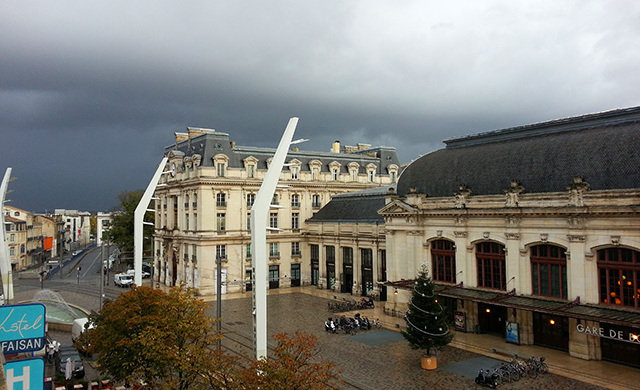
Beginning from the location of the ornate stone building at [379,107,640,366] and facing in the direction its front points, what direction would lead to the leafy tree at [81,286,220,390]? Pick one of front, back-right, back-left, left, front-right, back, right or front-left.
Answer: front

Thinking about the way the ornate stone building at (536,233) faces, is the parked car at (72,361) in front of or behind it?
in front

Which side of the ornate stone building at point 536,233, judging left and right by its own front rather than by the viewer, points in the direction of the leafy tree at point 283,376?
front

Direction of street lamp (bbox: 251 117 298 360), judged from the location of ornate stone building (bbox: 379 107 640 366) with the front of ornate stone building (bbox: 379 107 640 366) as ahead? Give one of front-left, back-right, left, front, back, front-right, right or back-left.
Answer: front

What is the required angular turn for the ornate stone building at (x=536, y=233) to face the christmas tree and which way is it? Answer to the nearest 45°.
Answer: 0° — it already faces it

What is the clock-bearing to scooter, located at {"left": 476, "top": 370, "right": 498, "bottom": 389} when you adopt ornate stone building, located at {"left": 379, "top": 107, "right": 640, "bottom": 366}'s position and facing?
The scooter is roughly at 11 o'clock from the ornate stone building.

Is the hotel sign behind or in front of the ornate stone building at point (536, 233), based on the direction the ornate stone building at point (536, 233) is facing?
in front
